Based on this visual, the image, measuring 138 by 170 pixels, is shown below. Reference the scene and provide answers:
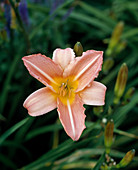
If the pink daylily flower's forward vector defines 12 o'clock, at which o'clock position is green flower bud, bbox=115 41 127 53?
The green flower bud is roughly at 7 o'clock from the pink daylily flower.

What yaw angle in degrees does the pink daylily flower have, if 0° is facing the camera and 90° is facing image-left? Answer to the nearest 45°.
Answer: approximately 0°
